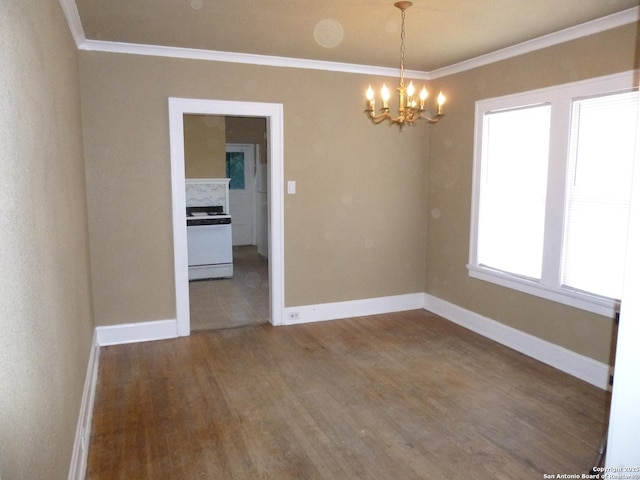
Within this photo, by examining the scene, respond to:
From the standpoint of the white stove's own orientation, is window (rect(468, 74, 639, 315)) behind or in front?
in front

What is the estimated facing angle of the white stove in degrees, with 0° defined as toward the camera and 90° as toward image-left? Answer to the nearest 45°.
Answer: approximately 0°
